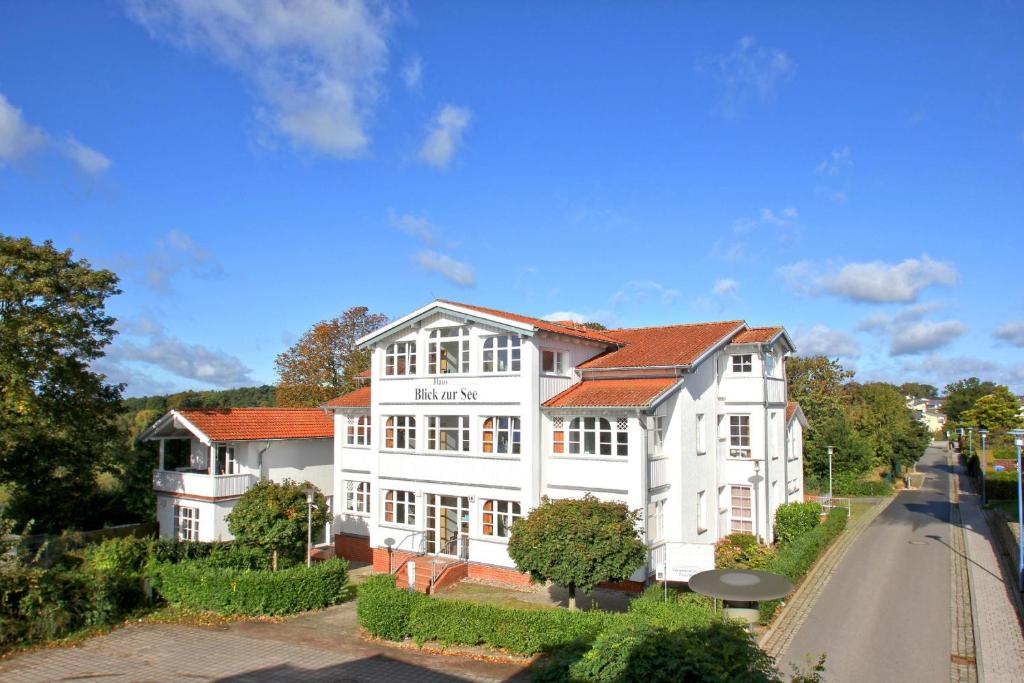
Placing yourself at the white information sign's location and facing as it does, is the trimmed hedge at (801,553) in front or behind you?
behind

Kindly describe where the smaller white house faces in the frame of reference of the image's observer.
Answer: facing the viewer and to the left of the viewer

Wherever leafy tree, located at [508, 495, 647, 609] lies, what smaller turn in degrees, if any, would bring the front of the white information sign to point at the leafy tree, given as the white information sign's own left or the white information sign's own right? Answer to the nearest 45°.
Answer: approximately 45° to the white information sign's own right

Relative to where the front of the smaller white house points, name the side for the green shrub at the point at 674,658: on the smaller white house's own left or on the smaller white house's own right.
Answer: on the smaller white house's own left

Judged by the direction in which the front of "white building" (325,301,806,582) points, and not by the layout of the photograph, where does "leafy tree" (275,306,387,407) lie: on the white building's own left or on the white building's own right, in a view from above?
on the white building's own right

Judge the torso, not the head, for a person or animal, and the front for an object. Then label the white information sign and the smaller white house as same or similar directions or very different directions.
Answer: same or similar directions

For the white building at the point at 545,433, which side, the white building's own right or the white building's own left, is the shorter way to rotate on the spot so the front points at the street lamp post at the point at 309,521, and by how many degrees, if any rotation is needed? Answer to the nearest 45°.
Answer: approximately 45° to the white building's own right

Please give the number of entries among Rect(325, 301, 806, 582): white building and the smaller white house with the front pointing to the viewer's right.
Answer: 0

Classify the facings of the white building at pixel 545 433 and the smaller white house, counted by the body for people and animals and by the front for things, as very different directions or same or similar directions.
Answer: same or similar directions

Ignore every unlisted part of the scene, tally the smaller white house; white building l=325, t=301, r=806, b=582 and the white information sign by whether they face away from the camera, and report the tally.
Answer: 0

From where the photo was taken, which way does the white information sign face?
toward the camera
